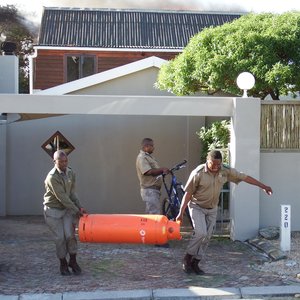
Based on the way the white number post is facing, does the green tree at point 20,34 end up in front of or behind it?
behind

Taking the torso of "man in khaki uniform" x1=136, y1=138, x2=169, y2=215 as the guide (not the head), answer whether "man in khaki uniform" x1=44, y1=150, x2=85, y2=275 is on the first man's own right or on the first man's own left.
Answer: on the first man's own right

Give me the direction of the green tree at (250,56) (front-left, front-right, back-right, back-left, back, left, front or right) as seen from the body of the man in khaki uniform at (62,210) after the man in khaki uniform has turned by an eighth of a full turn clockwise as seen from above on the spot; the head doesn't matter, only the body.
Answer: back-left

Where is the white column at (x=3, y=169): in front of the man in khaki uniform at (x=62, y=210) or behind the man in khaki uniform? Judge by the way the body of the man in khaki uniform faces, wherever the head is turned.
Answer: behind

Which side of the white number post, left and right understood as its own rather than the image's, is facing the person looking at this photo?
front

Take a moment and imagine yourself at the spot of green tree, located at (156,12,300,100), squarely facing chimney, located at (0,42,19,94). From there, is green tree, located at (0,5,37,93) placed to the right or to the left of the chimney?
right

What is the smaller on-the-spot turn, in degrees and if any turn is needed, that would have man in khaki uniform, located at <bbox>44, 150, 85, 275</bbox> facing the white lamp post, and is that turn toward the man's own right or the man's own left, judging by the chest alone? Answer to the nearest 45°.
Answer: approximately 90° to the man's own left

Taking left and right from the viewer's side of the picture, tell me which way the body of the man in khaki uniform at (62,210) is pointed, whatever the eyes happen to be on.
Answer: facing the viewer and to the right of the viewer

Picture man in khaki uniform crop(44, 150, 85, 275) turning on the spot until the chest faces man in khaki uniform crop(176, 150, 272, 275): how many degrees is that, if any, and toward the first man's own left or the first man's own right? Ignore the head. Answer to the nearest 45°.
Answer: approximately 45° to the first man's own left

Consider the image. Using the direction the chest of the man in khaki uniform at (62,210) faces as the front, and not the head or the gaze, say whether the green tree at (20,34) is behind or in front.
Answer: behind

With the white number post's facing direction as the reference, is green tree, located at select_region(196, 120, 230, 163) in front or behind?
behind
